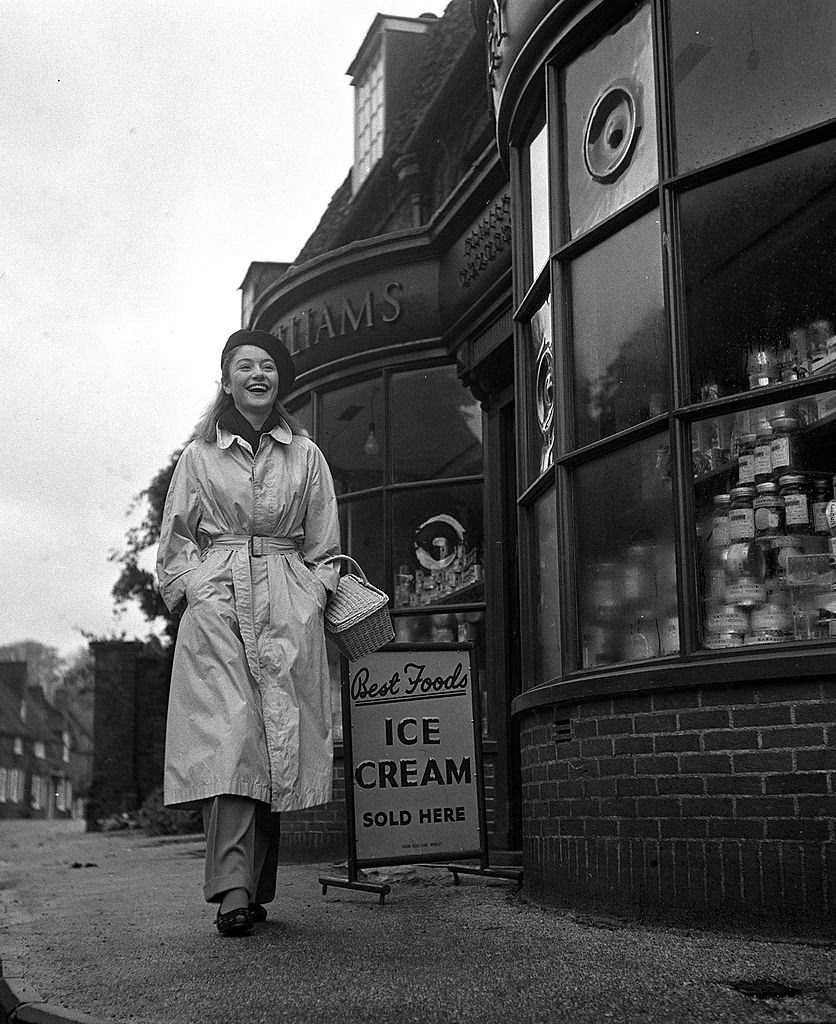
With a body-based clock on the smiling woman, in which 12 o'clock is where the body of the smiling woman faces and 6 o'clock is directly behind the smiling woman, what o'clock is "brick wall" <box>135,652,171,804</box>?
The brick wall is roughly at 6 o'clock from the smiling woman.

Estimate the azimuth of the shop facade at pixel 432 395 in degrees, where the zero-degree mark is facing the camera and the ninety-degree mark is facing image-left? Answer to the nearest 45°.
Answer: approximately 45°

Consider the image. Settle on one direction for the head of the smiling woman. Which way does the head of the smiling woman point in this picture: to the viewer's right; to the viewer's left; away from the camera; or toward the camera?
toward the camera

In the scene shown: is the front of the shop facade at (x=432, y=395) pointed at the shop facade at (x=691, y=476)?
no

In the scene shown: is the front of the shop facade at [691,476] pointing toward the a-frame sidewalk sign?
no

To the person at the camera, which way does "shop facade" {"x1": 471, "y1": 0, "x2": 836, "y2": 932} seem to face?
facing the viewer and to the left of the viewer

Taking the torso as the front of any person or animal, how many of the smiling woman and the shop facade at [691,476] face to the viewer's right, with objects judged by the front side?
0

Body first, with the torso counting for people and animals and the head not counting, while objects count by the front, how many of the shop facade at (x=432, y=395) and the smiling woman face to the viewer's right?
0

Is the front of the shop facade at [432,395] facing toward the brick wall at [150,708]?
no

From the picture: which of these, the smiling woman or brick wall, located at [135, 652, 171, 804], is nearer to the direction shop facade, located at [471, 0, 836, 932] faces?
the smiling woman

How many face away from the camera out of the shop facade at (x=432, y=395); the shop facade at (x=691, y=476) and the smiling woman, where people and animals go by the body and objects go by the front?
0

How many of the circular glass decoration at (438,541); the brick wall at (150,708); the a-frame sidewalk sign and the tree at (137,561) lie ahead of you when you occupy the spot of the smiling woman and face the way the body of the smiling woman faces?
0

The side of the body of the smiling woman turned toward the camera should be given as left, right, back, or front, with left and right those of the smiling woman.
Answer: front

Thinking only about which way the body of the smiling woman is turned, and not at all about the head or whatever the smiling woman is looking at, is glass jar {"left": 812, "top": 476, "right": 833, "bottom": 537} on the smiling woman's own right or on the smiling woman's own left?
on the smiling woman's own left

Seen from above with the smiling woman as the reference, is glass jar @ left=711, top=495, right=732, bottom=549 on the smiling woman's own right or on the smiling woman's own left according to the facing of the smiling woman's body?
on the smiling woman's own left

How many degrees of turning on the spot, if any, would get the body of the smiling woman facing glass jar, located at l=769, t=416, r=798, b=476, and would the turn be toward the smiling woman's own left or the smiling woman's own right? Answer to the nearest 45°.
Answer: approximately 90° to the smiling woman's own left
